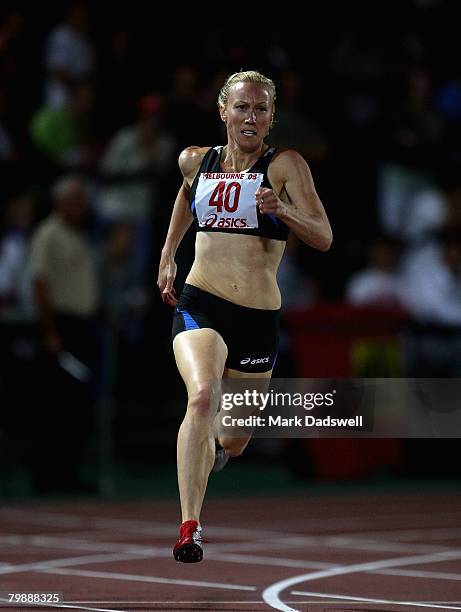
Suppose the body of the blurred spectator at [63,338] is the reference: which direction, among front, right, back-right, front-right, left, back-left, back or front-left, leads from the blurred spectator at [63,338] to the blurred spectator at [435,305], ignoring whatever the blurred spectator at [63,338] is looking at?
front-left

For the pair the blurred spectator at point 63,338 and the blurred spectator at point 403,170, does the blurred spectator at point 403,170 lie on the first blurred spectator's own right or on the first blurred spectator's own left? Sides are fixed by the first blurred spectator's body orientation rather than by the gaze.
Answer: on the first blurred spectator's own left

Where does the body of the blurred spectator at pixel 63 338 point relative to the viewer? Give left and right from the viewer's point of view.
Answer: facing the viewer and to the right of the viewer

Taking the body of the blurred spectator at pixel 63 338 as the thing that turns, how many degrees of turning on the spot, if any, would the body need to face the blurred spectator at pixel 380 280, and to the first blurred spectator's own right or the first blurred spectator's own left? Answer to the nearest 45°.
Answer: approximately 45° to the first blurred spectator's own left
